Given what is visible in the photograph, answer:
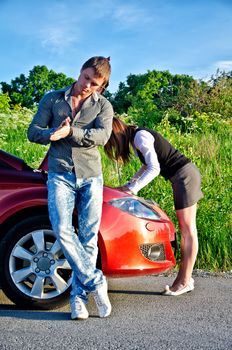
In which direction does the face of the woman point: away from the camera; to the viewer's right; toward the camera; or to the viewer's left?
to the viewer's left

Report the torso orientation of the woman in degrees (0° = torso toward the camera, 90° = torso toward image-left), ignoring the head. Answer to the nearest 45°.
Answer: approximately 90°

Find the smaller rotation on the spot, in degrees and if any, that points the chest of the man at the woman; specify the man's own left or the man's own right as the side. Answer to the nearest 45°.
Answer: approximately 135° to the man's own left

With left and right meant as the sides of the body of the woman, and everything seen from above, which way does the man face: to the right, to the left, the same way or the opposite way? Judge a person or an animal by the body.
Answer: to the left

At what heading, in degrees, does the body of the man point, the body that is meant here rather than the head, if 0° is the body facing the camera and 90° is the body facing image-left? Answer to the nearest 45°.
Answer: approximately 0°

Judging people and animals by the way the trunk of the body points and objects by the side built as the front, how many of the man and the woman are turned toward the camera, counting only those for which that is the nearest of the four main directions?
1
